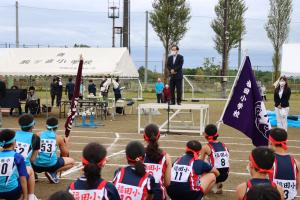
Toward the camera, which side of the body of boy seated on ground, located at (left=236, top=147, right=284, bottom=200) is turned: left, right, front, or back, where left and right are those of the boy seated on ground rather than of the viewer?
back

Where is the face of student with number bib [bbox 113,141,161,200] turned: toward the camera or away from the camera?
away from the camera

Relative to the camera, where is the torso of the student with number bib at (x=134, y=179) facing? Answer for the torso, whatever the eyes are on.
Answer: away from the camera

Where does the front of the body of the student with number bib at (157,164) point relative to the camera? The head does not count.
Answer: away from the camera

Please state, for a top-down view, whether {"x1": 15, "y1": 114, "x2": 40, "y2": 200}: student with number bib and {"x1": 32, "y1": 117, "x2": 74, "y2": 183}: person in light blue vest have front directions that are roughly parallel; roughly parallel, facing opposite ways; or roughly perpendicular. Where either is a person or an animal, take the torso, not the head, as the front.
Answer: roughly parallel

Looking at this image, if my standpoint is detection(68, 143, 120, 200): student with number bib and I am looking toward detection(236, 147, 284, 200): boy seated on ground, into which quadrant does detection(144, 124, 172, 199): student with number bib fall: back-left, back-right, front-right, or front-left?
front-left

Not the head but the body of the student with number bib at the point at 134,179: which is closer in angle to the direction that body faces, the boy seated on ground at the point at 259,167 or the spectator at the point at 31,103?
the spectator

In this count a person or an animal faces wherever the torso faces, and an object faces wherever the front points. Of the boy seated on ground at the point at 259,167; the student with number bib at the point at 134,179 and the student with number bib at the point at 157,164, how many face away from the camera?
3

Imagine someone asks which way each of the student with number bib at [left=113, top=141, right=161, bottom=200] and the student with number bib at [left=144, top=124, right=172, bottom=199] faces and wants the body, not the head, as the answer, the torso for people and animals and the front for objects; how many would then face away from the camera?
2

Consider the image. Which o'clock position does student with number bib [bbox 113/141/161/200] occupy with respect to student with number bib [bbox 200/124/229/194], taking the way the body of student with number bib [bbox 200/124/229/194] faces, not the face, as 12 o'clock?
student with number bib [bbox 113/141/161/200] is roughly at 8 o'clock from student with number bib [bbox 200/124/229/194].

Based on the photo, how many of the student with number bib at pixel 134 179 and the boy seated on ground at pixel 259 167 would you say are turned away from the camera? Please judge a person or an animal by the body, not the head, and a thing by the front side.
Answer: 2

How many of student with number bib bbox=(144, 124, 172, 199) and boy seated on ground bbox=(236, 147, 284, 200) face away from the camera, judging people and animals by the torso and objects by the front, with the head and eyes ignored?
2

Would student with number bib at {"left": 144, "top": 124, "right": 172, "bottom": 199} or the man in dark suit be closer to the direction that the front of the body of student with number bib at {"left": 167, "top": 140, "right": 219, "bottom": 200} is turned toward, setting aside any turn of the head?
the man in dark suit

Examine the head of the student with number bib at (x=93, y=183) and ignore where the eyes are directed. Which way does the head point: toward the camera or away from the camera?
away from the camera

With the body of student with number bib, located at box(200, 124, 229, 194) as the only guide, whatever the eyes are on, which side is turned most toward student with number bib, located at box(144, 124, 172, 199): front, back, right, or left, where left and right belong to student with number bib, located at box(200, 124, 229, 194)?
left

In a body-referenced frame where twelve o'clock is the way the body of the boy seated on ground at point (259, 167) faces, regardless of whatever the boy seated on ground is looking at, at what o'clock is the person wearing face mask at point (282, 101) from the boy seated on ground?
The person wearing face mask is roughly at 12 o'clock from the boy seated on ground.

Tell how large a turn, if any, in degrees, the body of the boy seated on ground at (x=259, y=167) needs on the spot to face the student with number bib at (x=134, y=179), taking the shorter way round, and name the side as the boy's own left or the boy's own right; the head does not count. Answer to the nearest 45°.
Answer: approximately 90° to the boy's own left

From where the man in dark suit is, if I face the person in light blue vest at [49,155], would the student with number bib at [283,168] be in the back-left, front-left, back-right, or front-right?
front-left

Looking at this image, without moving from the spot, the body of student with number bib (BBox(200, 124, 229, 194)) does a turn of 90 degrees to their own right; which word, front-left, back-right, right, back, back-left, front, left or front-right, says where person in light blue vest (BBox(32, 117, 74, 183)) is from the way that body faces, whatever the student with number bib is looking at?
back-left
